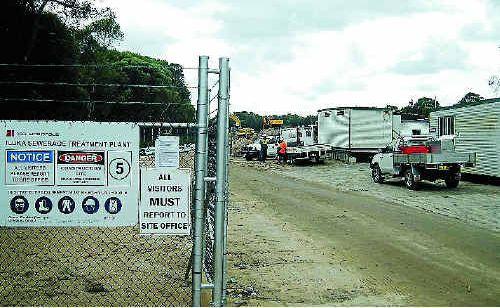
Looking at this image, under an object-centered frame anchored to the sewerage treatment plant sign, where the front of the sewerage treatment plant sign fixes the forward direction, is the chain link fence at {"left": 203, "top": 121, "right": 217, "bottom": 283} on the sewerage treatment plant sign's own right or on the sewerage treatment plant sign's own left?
on the sewerage treatment plant sign's own left

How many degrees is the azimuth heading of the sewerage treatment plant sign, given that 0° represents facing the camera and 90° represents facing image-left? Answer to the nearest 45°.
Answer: approximately 0°

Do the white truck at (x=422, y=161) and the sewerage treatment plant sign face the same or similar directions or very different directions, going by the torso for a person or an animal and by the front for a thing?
very different directions

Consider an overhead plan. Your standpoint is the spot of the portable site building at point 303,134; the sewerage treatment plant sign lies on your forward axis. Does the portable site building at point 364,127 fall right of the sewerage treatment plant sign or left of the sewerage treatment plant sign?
left

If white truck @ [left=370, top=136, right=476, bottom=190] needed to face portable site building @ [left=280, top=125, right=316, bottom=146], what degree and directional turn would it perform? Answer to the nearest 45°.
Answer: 0° — it already faces it

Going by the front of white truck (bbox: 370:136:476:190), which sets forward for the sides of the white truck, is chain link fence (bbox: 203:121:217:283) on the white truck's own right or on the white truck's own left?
on the white truck's own left

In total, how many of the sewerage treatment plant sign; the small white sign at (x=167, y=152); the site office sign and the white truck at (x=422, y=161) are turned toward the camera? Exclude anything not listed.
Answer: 3
